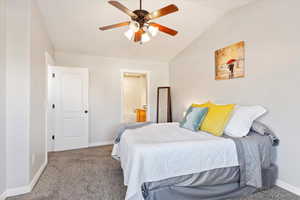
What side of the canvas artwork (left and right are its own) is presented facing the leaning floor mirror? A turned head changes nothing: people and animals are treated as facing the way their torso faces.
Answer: right

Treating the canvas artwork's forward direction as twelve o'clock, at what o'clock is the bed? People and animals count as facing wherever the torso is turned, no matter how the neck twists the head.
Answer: The bed is roughly at 11 o'clock from the canvas artwork.

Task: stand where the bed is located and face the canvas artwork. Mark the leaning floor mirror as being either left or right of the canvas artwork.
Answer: left

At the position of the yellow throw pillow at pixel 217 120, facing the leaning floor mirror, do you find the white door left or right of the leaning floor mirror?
left
